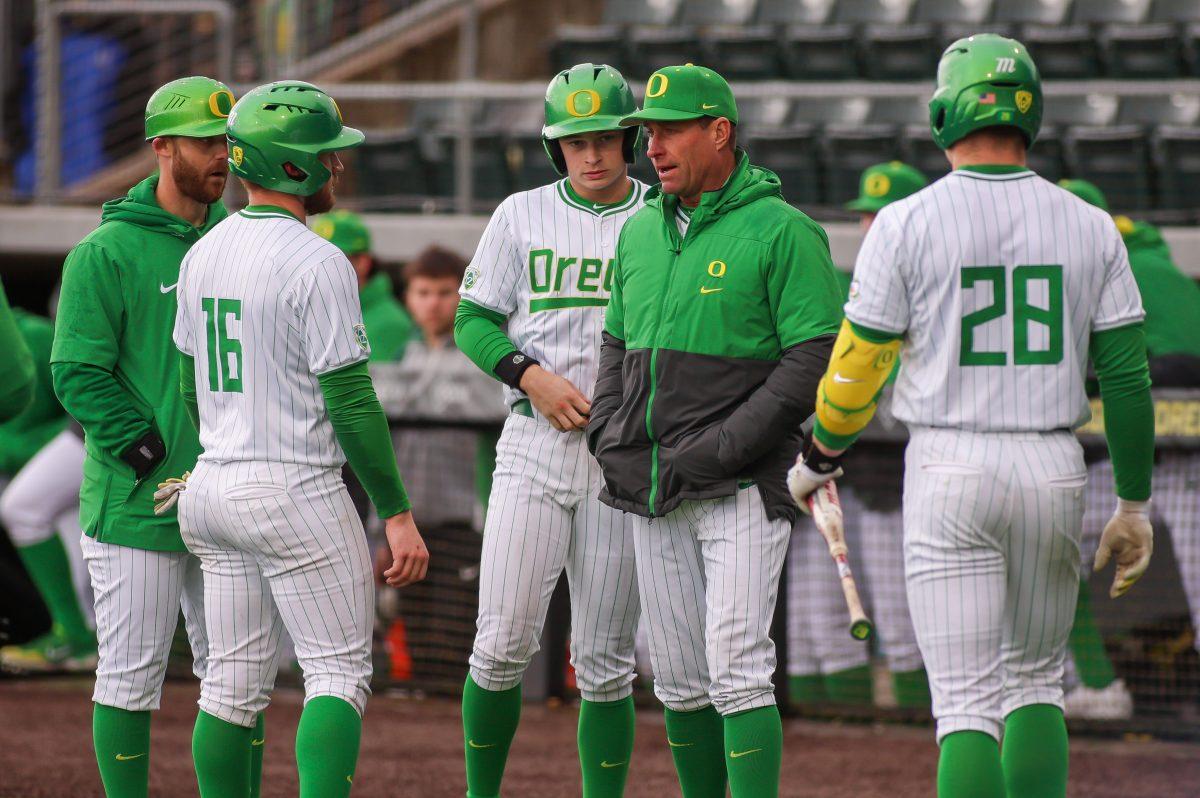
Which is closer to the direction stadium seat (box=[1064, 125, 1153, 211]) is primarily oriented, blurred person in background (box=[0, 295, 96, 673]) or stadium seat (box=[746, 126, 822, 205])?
the blurred person in background

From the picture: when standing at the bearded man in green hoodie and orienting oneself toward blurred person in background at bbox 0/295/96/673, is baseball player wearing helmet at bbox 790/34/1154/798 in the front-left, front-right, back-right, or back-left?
back-right

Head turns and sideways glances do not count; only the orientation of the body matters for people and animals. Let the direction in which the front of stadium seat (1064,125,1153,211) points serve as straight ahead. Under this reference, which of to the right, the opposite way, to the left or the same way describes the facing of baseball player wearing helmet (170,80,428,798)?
the opposite way

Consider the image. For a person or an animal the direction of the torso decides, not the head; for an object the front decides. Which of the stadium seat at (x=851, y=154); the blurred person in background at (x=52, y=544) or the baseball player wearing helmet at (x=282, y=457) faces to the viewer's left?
the blurred person in background

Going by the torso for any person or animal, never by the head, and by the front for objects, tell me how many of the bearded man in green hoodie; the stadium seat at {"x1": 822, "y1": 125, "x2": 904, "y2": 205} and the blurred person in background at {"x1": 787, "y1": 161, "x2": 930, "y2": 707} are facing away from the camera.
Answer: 0

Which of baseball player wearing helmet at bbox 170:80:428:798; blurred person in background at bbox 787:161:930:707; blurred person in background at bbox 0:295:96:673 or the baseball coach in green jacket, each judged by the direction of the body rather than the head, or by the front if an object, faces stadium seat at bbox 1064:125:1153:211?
the baseball player wearing helmet

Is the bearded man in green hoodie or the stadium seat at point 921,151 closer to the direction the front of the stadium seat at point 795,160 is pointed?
the bearded man in green hoodie

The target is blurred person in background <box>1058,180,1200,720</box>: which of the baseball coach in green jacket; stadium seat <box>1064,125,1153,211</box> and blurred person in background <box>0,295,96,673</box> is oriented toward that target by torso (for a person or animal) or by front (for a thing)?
the stadium seat

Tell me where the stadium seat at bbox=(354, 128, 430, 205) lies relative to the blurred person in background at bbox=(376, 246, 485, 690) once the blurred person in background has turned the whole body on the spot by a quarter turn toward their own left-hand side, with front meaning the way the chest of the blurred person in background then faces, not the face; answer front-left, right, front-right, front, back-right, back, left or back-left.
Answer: left

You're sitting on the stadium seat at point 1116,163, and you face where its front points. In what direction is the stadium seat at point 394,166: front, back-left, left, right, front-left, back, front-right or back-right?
right

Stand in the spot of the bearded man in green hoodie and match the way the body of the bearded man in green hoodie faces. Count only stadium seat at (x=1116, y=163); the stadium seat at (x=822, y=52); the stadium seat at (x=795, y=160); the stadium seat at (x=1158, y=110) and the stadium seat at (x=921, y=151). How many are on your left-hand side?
5

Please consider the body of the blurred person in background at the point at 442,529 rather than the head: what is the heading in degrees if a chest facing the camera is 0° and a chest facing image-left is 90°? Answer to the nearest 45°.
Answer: approximately 0°

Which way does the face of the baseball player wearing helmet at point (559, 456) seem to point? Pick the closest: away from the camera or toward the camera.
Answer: toward the camera

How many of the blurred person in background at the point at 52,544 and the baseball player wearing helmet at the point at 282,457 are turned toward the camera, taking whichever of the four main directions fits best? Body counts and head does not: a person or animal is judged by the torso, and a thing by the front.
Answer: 0

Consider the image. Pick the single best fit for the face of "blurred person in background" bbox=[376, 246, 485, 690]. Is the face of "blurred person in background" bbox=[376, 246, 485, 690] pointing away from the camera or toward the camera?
toward the camera

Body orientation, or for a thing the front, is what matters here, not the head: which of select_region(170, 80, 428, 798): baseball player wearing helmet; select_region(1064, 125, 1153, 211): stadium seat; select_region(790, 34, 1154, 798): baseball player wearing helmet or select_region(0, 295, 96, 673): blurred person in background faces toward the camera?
the stadium seat

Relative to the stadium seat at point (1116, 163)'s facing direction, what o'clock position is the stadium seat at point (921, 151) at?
the stadium seat at point (921, 151) is roughly at 3 o'clock from the stadium seat at point (1116, 163).

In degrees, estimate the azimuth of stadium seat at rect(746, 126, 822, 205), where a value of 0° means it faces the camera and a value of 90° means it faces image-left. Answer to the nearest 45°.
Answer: approximately 0°

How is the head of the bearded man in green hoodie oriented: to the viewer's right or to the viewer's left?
to the viewer's right

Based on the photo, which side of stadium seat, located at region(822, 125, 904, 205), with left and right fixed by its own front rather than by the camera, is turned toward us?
front

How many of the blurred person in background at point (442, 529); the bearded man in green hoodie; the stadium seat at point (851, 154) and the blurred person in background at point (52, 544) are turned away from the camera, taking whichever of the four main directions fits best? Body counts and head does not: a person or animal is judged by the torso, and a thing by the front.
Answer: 0

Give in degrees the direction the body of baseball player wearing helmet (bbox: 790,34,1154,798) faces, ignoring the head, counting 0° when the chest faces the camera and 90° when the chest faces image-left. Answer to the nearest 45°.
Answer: approximately 180°
